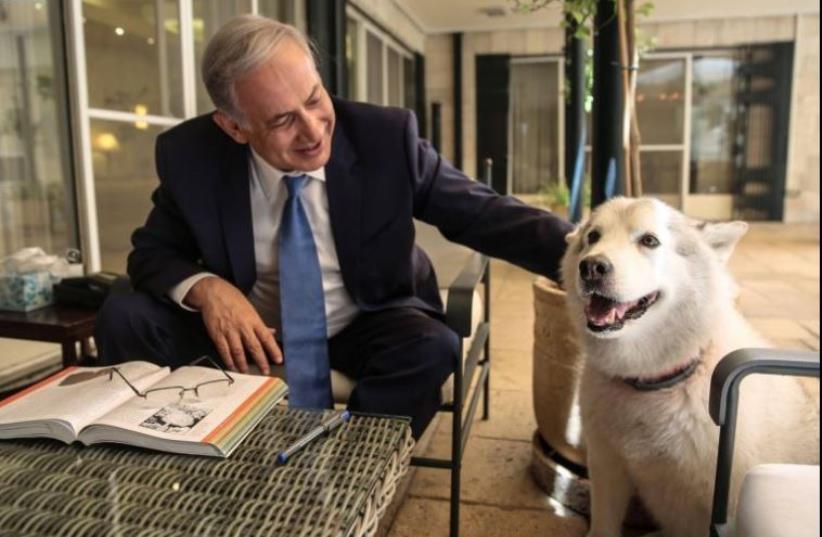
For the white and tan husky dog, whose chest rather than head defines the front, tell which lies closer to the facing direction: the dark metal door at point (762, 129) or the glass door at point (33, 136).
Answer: the glass door

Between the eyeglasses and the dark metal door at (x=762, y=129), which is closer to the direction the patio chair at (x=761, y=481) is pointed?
the eyeglasses

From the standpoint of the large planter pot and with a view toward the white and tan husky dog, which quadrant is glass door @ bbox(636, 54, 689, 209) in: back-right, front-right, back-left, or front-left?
back-left

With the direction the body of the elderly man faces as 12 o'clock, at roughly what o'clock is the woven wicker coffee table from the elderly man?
The woven wicker coffee table is roughly at 12 o'clock from the elderly man.

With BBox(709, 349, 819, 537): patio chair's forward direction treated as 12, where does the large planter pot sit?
The large planter pot is roughly at 2 o'clock from the patio chair.

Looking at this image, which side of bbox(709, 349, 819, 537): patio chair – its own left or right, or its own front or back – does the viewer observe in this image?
left

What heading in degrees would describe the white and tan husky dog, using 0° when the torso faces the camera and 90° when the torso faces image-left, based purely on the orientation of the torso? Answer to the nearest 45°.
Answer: approximately 45°

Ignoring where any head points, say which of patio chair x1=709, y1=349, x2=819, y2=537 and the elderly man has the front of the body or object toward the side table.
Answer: the patio chair

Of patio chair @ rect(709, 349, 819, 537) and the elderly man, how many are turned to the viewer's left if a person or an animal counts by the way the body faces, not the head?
1
